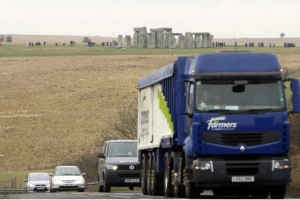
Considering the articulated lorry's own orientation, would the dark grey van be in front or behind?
behind

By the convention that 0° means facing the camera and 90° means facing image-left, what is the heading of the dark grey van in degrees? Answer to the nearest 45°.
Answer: approximately 0°

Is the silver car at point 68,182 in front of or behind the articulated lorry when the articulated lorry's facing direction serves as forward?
behind

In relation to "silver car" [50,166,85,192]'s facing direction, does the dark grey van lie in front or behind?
in front

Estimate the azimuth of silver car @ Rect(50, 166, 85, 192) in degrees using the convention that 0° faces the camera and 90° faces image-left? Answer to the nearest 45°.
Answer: approximately 0°

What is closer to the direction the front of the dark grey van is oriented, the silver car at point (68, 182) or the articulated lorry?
the articulated lorry

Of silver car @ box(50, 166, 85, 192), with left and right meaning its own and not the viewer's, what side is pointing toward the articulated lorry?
front

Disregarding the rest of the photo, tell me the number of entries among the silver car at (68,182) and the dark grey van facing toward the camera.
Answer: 2
